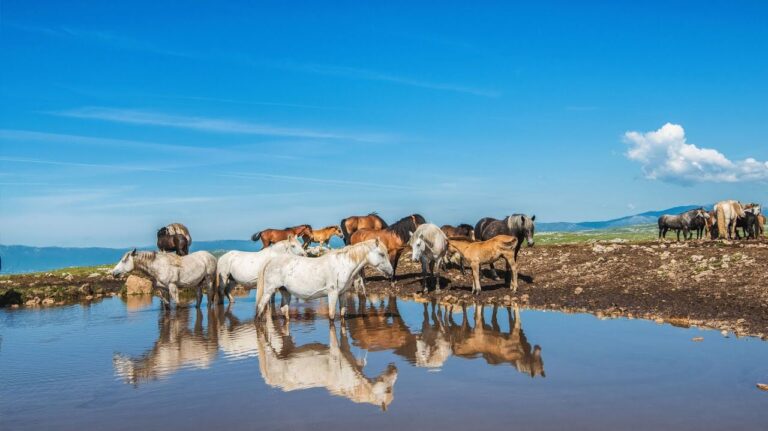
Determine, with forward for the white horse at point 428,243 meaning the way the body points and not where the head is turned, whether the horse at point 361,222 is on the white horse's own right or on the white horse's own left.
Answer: on the white horse's own right

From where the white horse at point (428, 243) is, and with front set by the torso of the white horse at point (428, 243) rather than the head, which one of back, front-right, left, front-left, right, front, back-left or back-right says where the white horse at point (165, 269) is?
front-right

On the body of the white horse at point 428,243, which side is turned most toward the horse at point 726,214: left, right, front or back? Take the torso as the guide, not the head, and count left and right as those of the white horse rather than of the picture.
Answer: back

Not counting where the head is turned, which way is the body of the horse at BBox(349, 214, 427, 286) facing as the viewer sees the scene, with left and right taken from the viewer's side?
facing to the right of the viewer

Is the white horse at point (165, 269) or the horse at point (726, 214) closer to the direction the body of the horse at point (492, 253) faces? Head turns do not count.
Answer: the white horse

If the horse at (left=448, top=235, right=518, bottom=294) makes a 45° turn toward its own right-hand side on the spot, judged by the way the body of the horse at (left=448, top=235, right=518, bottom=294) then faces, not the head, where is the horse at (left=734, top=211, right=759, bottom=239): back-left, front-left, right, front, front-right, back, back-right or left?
right

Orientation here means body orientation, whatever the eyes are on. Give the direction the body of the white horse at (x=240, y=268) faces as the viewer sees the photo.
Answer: to the viewer's right

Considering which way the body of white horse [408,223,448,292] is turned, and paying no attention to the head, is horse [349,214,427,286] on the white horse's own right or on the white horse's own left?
on the white horse's own right

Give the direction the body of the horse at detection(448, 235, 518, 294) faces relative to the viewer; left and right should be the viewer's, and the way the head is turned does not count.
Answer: facing to the left of the viewer

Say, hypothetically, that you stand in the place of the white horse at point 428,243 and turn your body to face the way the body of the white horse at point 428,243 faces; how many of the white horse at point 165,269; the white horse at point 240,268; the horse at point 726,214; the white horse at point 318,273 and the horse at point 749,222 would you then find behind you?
2

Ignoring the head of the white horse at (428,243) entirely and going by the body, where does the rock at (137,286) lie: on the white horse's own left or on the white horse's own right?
on the white horse's own right

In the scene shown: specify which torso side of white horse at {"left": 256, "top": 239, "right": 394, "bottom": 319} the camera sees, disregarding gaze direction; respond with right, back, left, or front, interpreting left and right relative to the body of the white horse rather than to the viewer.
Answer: right
